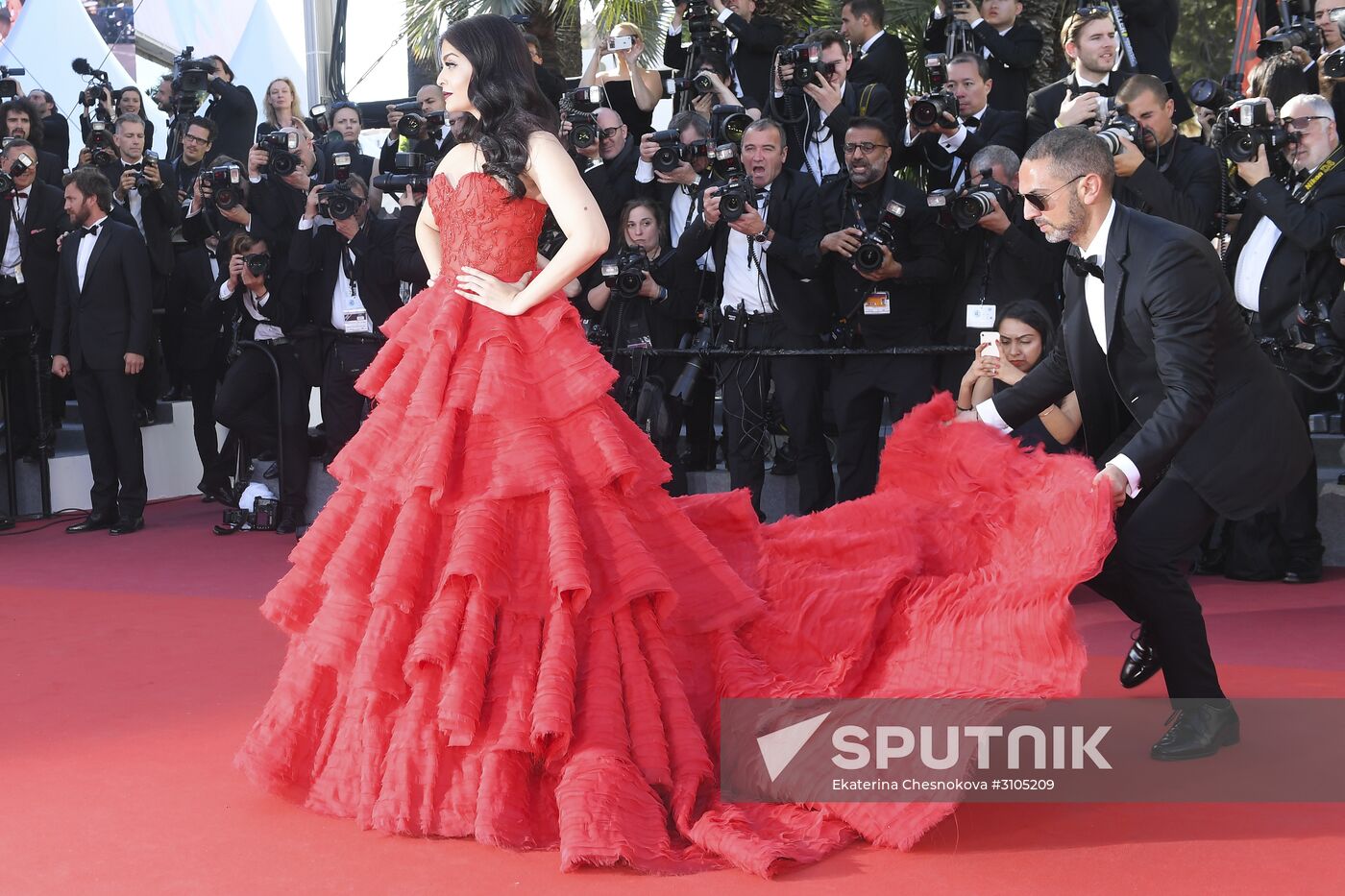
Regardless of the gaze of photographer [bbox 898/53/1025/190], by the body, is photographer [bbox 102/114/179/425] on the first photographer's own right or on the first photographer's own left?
on the first photographer's own right

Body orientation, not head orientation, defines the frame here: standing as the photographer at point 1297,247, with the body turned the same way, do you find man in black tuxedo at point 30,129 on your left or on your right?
on your right

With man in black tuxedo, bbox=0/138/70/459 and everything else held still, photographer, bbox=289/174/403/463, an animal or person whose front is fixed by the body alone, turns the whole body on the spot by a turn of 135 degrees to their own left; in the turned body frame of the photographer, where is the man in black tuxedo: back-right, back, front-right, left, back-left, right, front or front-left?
left

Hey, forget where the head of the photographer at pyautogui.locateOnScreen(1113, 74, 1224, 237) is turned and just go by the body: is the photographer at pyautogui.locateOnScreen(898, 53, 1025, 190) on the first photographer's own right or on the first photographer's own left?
on the first photographer's own right

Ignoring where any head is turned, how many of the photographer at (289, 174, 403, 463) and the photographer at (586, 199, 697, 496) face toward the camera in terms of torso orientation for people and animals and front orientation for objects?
2

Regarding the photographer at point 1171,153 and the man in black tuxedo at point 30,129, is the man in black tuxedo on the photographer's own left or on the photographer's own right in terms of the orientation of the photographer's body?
on the photographer's own right

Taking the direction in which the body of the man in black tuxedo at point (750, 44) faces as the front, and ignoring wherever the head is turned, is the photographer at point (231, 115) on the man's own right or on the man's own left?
on the man's own right

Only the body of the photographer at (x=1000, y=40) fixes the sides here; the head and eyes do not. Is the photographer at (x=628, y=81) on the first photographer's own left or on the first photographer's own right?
on the first photographer's own right
